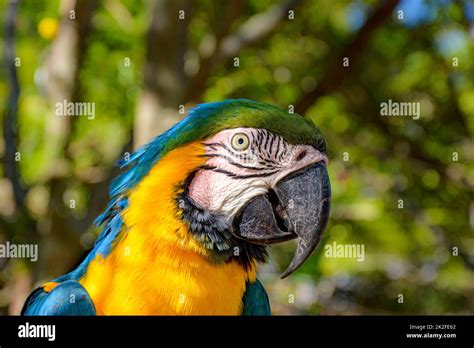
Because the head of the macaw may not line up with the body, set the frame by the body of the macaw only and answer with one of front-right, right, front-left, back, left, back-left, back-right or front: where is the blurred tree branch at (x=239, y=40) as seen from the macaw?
back-left

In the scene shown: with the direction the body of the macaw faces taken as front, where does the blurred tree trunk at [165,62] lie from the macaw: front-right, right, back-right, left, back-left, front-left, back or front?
back-left

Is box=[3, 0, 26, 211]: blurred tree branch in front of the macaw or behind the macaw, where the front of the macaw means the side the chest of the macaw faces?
behind

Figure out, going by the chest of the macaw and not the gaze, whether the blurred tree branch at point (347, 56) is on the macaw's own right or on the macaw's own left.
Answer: on the macaw's own left

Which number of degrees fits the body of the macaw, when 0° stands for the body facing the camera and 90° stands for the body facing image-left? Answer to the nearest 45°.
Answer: approximately 315°
